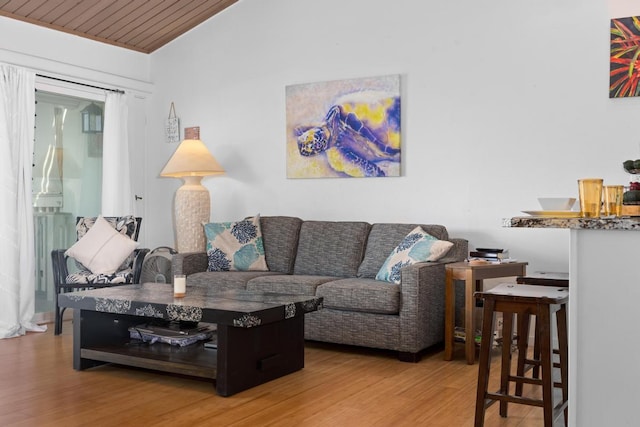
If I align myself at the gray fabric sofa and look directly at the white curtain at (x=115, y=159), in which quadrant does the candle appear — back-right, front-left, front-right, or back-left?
front-left

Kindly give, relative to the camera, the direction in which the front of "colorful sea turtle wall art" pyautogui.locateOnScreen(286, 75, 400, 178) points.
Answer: facing the viewer and to the left of the viewer

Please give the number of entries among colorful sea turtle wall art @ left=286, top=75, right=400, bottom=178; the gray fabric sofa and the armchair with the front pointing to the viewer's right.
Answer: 0

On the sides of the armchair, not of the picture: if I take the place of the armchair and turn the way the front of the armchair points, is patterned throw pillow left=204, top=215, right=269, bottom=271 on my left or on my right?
on my left

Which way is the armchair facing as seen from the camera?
toward the camera

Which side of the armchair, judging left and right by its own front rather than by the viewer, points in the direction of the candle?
front

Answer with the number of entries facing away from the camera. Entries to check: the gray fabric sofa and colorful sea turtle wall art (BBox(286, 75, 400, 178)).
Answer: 0

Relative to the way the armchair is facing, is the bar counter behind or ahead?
ahead

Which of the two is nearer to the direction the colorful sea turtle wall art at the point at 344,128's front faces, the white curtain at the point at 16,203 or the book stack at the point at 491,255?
the white curtain

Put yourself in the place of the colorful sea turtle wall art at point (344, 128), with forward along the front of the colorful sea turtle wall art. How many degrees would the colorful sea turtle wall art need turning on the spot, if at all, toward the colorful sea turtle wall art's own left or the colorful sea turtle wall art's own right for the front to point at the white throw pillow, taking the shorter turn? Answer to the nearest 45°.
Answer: approximately 45° to the colorful sea turtle wall art's own right

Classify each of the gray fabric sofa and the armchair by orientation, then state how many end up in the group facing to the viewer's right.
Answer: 0
